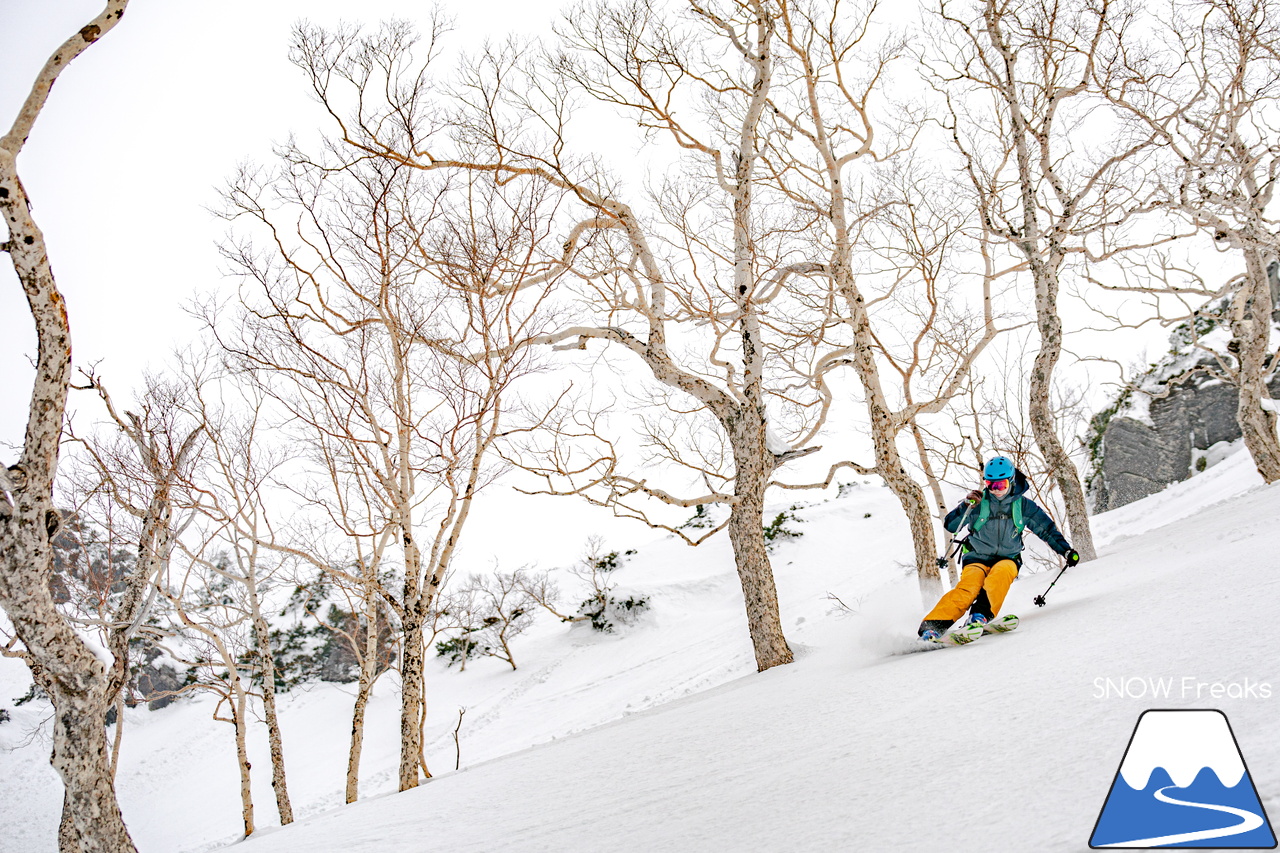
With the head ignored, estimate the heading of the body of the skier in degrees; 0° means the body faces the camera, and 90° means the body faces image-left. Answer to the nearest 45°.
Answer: approximately 0°

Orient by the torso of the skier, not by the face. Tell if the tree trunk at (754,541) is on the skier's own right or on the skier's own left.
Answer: on the skier's own right

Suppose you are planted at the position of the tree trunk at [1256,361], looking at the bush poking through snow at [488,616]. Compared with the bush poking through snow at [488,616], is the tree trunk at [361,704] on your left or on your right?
left

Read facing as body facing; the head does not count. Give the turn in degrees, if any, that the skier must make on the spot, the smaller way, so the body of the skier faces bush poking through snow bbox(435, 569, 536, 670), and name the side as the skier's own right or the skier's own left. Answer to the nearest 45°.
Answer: approximately 135° to the skier's own right

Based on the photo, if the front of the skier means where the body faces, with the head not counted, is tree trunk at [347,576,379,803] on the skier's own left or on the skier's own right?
on the skier's own right

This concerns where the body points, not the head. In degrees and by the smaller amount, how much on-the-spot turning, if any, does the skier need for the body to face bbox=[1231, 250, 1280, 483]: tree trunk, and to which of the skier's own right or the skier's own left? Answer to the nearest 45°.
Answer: approximately 135° to the skier's own left

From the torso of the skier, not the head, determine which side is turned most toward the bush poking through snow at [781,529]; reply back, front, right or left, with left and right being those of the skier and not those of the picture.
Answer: back

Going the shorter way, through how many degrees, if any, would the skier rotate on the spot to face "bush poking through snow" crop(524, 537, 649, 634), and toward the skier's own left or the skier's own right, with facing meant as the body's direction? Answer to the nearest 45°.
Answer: approximately 135° to the skier's own right
